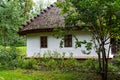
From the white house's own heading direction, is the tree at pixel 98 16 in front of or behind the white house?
in front

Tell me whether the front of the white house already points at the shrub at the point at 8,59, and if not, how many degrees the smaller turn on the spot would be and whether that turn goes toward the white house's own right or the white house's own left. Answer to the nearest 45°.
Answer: approximately 45° to the white house's own right

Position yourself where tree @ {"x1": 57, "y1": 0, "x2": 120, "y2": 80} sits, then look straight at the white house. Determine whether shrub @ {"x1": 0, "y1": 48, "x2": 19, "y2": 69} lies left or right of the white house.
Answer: left

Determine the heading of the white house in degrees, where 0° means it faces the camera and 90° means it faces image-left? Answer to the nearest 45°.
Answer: approximately 0°

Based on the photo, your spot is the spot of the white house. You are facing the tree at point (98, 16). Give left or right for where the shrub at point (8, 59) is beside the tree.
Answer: right
